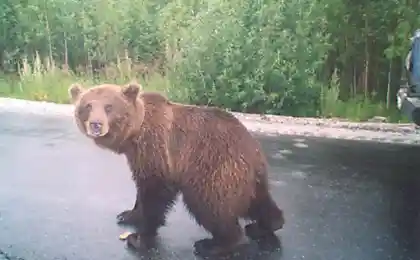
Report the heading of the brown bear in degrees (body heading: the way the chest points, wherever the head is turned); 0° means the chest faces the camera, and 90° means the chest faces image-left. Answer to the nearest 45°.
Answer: approximately 90°
